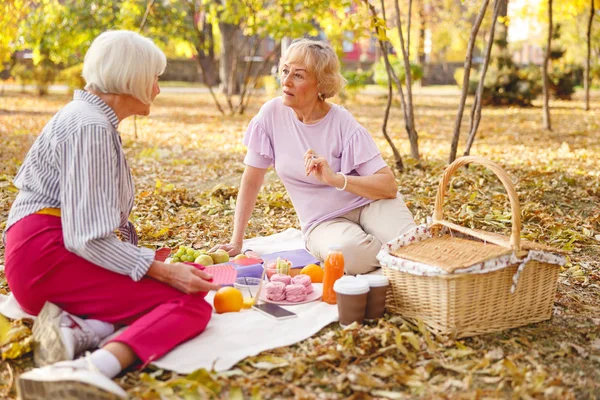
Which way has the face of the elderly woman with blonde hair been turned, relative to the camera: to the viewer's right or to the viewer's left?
to the viewer's left

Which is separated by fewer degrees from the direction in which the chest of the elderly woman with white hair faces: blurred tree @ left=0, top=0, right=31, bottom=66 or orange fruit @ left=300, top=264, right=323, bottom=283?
the orange fruit

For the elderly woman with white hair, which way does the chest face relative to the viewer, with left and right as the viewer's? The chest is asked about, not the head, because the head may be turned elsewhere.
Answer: facing away from the viewer and to the right of the viewer

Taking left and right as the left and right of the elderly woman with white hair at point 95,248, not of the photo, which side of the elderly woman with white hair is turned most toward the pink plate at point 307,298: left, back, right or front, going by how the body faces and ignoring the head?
front

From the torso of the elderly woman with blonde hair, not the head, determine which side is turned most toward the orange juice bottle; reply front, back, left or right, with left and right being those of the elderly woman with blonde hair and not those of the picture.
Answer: front

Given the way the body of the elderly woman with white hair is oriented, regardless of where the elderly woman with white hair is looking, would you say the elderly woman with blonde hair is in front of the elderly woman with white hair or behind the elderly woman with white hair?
in front

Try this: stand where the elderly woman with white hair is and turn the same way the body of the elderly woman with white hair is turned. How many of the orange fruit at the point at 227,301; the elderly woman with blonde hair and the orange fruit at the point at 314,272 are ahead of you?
3

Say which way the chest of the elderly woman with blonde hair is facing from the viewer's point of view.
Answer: toward the camera

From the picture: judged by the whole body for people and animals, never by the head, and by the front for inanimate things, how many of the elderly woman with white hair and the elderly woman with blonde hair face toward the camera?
1

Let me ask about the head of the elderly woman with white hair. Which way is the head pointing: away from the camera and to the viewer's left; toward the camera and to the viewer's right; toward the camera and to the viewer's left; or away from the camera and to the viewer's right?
away from the camera and to the viewer's right

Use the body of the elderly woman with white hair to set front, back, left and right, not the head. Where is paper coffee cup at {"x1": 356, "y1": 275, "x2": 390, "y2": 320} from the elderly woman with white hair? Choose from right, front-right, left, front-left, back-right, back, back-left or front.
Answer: front-right

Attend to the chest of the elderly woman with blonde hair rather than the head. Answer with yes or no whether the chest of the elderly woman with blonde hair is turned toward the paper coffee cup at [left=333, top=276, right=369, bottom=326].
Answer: yes

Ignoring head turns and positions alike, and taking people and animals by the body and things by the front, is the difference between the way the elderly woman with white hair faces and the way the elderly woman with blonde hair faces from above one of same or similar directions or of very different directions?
very different directions
